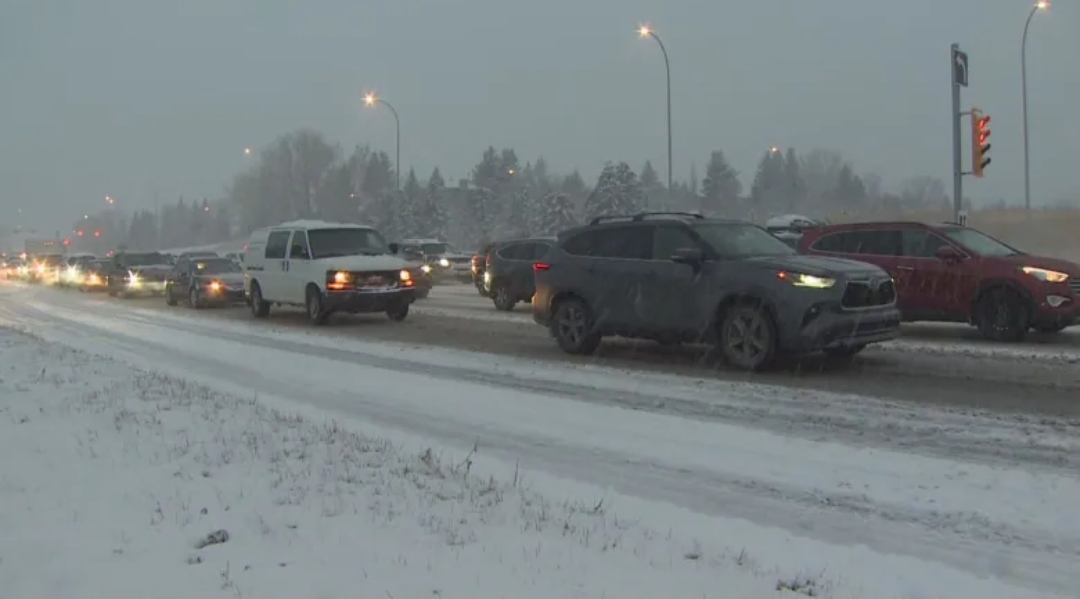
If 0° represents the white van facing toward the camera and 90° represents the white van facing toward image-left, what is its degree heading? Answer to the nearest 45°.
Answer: approximately 315°

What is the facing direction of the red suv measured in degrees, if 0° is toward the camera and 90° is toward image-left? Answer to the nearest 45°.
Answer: approximately 315°

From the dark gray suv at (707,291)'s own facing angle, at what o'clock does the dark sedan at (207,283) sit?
The dark sedan is roughly at 6 o'clock from the dark gray suv.

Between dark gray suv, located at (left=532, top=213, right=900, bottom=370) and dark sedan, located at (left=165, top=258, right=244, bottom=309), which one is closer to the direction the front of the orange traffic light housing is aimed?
the dark gray suv

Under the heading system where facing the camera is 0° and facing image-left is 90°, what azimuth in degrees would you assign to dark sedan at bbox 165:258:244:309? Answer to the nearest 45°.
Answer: approximately 315°

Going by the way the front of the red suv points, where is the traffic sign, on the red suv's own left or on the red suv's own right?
on the red suv's own left

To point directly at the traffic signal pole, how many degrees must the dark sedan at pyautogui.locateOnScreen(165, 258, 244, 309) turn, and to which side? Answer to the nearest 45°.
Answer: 0° — it already faces it

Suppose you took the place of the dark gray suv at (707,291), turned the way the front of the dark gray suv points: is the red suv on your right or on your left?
on your left

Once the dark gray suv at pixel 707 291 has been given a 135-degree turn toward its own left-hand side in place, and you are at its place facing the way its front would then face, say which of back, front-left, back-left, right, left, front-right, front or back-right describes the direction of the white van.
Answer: front-left

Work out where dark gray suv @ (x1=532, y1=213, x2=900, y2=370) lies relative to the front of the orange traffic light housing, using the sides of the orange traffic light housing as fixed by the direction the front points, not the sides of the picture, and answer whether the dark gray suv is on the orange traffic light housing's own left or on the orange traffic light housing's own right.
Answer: on the orange traffic light housing's own right

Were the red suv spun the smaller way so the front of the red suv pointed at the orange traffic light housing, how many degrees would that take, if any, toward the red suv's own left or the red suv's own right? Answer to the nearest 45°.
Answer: approximately 135° to the red suv's own left

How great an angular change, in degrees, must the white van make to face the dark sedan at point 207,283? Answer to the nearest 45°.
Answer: approximately 135° to its left
